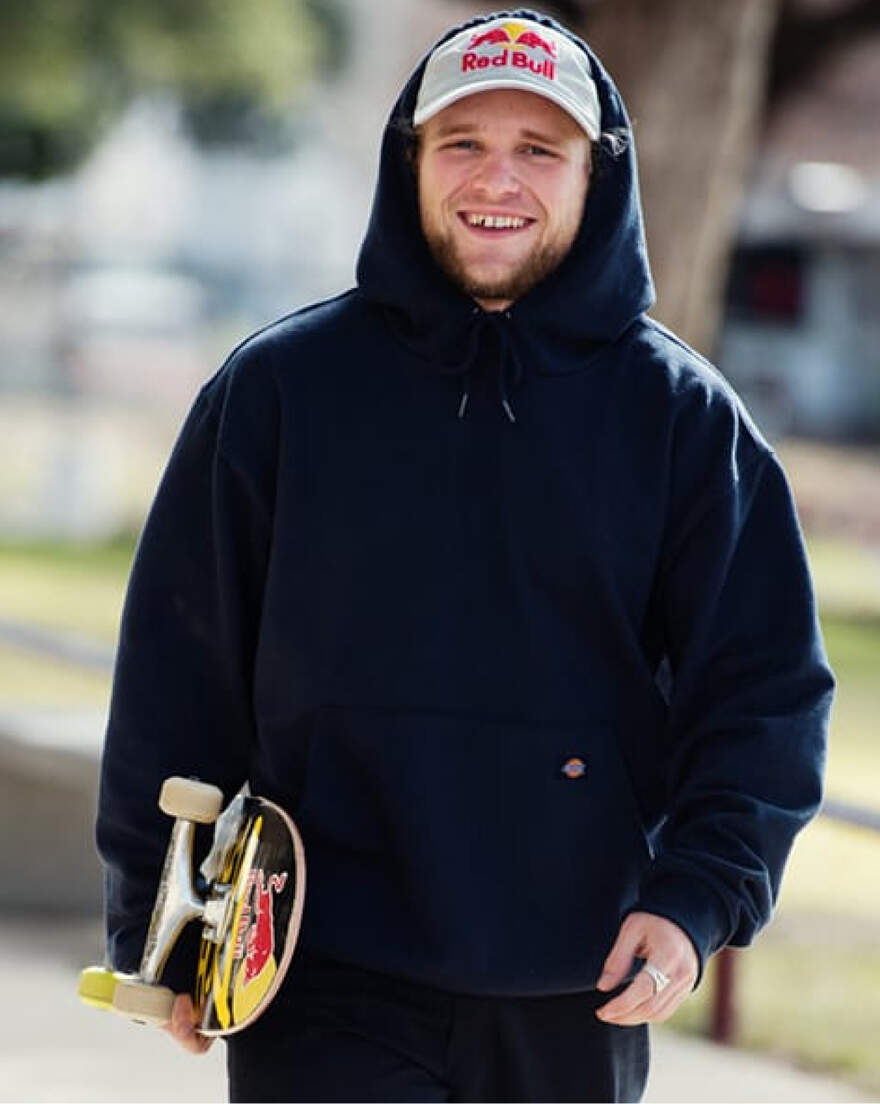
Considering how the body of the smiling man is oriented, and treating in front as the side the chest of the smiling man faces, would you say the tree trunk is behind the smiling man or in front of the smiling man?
behind

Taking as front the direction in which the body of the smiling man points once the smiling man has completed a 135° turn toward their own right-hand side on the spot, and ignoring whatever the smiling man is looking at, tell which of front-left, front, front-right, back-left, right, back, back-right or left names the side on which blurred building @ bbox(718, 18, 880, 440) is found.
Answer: front-right

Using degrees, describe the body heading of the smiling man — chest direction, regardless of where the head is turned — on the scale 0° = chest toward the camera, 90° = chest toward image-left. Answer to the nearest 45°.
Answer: approximately 0°
